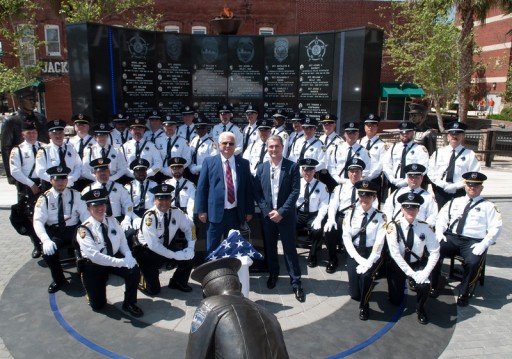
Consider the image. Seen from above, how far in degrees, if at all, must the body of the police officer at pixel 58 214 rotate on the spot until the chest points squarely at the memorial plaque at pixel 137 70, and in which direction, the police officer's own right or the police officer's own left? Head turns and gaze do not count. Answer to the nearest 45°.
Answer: approximately 135° to the police officer's own left

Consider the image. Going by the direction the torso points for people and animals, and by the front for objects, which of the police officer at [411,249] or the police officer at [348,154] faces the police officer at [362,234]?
the police officer at [348,154]

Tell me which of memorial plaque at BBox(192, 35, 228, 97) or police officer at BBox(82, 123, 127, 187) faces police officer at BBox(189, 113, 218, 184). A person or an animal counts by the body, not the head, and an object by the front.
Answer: the memorial plaque

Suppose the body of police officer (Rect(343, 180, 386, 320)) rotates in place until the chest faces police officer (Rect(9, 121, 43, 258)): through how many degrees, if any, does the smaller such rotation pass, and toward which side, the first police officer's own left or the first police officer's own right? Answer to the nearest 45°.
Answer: approximately 90° to the first police officer's own right

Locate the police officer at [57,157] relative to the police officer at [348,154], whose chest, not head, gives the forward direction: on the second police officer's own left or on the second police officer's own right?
on the second police officer's own right

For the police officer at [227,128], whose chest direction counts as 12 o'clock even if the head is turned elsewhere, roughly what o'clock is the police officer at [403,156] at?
the police officer at [403,156] is roughly at 10 o'clock from the police officer at [227,128].

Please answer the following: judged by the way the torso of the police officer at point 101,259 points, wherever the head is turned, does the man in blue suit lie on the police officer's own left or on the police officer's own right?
on the police officer's own left

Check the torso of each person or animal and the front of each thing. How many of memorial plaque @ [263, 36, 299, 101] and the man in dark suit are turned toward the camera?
2

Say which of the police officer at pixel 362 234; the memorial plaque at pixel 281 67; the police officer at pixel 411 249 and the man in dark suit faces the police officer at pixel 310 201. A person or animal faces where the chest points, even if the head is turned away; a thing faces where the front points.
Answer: the memorial plaque

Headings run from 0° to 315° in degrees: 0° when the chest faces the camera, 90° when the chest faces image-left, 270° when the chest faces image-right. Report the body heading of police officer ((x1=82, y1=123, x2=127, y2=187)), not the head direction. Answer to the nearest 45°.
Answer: approximately 0°
